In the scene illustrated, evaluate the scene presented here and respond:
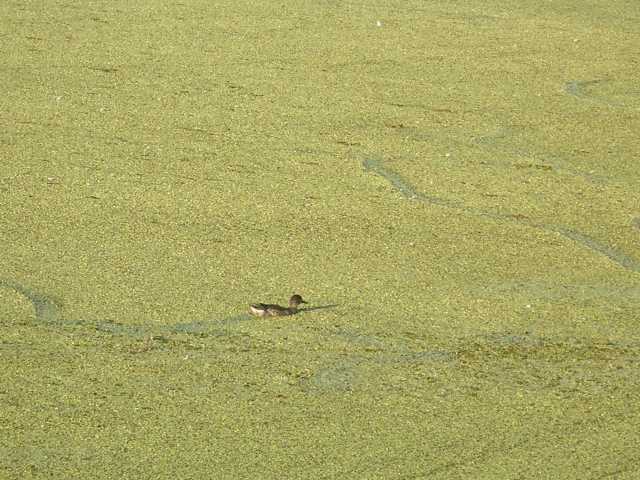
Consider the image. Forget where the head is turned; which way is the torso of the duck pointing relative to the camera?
to the viewer's right
